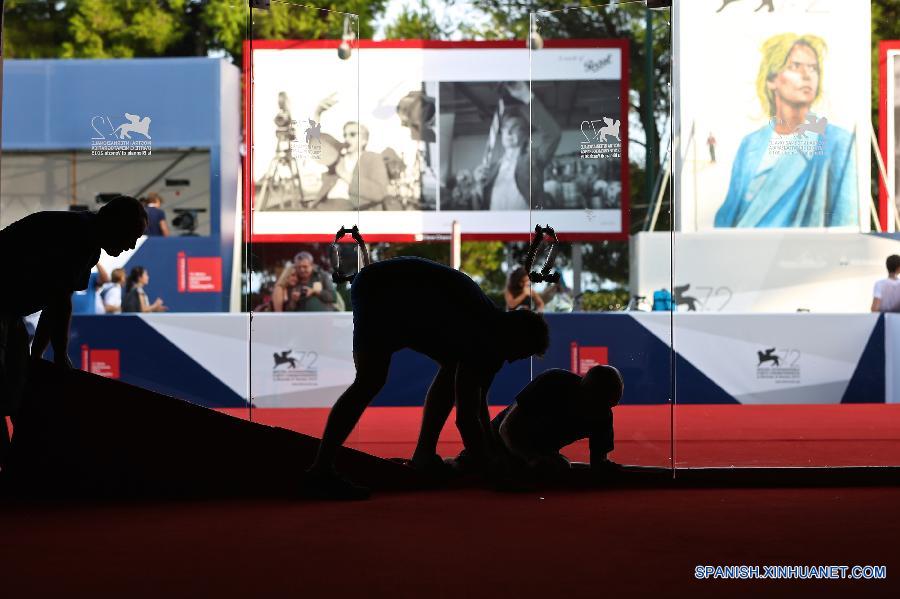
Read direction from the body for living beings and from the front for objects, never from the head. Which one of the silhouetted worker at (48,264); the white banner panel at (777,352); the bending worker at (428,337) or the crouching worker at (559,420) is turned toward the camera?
the white banner panel

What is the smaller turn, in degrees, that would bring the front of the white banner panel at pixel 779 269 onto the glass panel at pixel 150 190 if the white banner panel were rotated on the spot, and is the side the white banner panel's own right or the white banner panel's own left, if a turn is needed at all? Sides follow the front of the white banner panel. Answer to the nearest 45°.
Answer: approximately 45° to the white banner panel's own right

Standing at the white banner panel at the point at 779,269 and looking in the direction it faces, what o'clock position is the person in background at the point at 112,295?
The person in background is roughly at 2 o'clock from the white banner panel.

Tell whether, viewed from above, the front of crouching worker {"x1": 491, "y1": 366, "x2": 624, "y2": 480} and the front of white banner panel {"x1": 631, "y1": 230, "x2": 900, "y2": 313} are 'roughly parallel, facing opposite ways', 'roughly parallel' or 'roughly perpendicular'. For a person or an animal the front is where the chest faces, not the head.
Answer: roughly perpendicular

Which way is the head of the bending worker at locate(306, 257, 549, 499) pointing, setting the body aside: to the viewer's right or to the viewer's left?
to the viewer's right

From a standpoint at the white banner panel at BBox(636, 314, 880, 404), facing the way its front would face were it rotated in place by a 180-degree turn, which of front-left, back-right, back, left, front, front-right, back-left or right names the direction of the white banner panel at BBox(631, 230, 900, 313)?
front

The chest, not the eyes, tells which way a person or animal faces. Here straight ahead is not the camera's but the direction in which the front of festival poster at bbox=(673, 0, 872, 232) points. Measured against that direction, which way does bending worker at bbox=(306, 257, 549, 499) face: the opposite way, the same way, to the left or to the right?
to the left

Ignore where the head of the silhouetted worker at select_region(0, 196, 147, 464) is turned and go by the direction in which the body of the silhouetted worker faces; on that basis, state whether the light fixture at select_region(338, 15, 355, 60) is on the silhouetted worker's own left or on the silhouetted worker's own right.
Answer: on the silhouetted worker's own left
